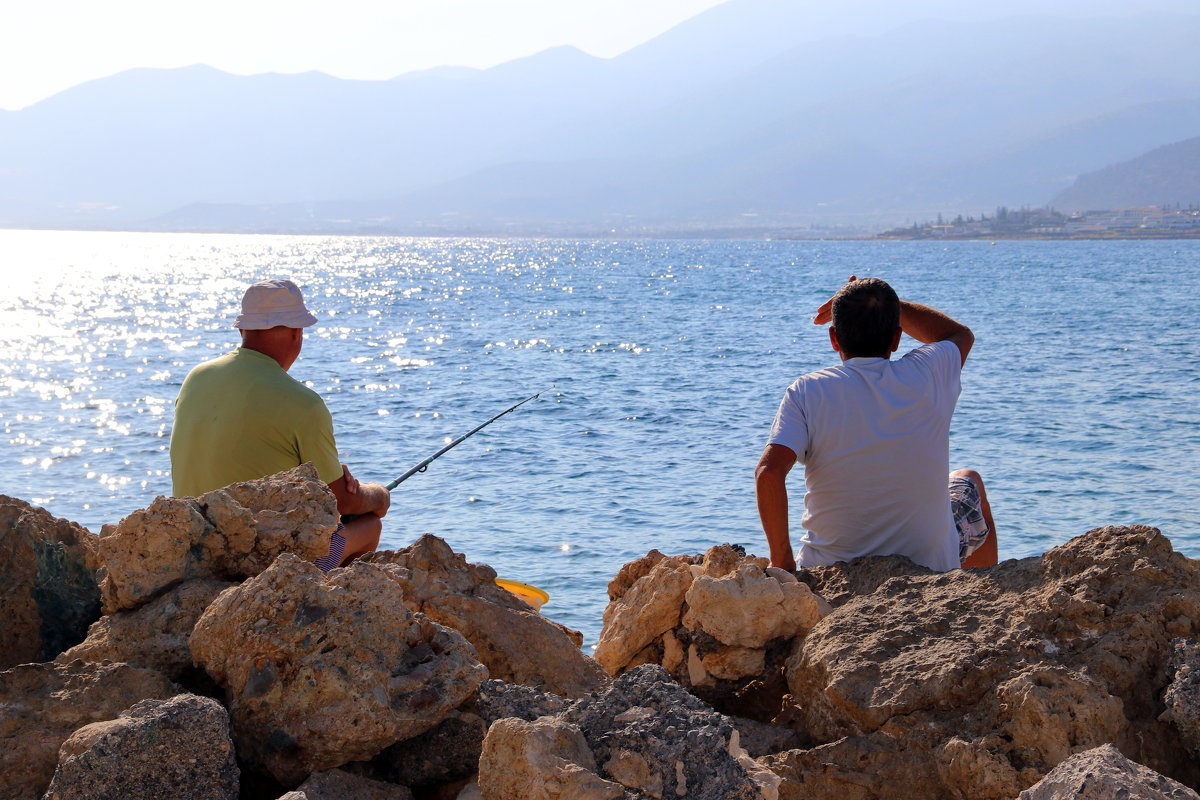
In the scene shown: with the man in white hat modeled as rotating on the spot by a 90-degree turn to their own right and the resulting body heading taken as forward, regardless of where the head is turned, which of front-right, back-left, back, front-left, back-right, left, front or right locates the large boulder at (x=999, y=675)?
front

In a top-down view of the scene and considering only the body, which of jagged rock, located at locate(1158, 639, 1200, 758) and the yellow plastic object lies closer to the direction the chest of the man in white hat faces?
the yellow plastic object

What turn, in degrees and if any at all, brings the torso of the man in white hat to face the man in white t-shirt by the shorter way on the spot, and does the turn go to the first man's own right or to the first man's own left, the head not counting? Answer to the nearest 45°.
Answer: approximately 90° to the first man's own right

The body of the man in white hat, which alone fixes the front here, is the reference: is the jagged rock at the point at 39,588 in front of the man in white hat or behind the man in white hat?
behind

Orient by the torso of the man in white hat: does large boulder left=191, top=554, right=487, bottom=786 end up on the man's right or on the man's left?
on the man's right

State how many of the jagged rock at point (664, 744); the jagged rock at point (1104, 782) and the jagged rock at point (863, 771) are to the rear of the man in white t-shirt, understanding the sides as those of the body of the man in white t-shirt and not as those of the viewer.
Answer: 3

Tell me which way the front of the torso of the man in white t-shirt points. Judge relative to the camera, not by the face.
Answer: away from the camera

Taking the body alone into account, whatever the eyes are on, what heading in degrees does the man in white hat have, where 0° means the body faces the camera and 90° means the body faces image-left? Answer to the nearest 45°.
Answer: approximately 225°

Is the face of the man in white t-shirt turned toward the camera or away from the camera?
away from the camera

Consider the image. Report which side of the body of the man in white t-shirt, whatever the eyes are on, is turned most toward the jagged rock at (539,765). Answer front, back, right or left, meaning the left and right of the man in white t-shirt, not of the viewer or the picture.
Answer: back

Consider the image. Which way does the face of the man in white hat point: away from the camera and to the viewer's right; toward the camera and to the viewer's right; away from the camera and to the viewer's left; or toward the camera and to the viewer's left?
away from the camera and to the viewer's right

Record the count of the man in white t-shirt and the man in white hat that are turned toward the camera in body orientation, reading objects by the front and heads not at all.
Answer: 0

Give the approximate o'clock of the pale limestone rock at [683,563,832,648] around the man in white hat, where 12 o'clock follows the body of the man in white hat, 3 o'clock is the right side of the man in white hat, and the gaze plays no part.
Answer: The pale limestone rock is roughly at 3 o'clock from the man in white hat.
